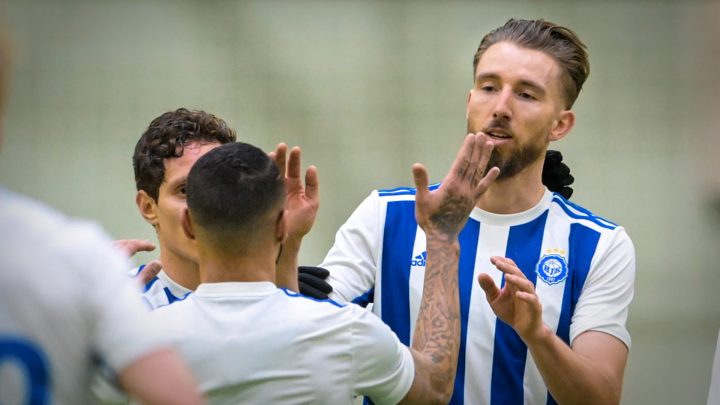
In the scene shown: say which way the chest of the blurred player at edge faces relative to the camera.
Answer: away from the camera

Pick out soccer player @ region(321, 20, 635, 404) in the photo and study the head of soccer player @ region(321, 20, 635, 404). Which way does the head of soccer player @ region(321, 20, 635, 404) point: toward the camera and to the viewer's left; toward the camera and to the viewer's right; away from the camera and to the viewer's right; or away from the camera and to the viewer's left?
toward the camera and to the viewer's left

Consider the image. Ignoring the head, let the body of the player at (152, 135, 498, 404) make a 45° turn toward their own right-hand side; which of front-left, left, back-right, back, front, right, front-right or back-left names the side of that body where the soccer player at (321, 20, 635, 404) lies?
front

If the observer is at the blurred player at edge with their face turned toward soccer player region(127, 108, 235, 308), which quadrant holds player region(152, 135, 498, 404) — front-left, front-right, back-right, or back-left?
front-right

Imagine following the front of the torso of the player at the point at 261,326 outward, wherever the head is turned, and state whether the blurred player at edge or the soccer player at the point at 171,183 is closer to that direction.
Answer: the soccer player

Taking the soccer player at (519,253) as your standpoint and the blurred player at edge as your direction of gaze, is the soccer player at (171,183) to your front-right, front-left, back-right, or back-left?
front-right

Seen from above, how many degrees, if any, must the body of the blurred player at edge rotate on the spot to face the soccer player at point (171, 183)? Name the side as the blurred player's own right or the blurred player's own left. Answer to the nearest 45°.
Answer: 0° — they already face them

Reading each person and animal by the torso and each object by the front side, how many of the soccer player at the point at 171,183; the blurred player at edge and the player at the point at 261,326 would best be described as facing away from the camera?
2

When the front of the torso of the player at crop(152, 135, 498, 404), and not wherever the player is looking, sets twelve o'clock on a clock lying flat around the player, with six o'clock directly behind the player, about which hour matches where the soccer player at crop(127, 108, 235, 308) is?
The soccer player is roughly at 11 o'clock from the player.

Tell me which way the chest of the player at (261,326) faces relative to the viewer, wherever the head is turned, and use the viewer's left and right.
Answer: facing away from the viewer

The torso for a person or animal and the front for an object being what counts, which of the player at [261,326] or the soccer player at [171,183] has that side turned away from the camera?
the player

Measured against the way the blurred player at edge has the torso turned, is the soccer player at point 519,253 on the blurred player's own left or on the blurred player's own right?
on the blurred player's own right

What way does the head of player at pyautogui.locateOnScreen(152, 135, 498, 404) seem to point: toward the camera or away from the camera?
away from the camera

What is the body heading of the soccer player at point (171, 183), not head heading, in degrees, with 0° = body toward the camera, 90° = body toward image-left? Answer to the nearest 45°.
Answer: approximately 315°
